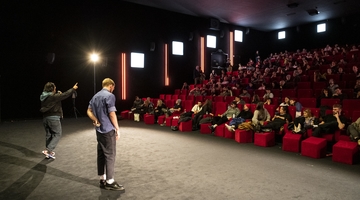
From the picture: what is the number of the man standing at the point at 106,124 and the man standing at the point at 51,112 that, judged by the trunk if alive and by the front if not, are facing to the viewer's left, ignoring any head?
0

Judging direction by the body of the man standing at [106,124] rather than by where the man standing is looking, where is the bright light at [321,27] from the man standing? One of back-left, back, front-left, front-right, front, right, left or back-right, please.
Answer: front

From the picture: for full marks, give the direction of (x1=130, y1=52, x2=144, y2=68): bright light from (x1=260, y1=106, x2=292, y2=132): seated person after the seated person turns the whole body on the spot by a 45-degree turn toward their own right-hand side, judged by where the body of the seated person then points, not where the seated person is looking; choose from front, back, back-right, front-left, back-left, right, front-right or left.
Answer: front-right

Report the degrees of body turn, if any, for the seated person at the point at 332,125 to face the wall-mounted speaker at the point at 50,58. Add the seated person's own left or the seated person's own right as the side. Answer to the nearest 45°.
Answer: approximately 45° to the seated person's own right

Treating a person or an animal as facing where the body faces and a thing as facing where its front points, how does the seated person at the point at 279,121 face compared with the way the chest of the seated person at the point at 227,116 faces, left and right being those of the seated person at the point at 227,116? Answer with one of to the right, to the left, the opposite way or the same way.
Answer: the same way

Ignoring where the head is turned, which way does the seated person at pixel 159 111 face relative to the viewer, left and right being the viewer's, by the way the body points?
facing the viewer and to the left of the viewer

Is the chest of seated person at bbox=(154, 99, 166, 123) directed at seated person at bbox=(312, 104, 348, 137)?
no

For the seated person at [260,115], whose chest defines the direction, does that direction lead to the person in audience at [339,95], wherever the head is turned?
no

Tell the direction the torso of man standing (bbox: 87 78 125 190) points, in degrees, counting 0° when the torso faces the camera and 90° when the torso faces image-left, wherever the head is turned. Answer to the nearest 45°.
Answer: approximately 225°

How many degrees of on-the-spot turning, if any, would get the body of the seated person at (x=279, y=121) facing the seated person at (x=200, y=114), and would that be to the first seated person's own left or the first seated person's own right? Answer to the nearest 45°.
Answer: approximately 90° to the first seated person's own right

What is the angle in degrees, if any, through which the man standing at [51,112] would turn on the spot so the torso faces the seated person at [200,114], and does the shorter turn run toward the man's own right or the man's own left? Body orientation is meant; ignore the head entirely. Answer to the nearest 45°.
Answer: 0° — they already face them

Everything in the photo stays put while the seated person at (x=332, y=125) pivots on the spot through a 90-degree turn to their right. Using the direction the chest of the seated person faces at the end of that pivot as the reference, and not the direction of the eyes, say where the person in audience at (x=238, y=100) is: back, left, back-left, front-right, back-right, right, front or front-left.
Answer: front

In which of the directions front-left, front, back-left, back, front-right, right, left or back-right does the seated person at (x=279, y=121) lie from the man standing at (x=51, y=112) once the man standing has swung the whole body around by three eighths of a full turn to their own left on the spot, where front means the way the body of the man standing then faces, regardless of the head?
back

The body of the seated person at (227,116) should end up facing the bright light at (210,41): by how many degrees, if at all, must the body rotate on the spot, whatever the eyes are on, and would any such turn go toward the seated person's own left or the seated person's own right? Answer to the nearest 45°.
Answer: approximately 135° to the seated person's own right

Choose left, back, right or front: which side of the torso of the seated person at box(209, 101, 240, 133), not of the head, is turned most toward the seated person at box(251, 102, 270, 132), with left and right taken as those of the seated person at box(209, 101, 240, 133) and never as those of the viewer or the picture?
left

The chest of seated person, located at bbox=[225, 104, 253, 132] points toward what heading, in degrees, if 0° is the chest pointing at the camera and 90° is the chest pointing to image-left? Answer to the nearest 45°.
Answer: approximately 45°

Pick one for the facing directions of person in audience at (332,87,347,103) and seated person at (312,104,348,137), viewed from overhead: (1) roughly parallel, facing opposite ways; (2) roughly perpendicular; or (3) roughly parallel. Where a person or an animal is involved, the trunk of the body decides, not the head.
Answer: roughly parallel

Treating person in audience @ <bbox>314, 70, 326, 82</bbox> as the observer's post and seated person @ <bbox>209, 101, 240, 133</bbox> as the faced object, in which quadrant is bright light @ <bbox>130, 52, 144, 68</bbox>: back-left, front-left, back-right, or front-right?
front-right

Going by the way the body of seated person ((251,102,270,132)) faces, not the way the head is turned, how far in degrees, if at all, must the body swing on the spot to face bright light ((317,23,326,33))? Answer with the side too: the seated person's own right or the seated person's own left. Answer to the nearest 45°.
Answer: approximately 135° to the seated person's own right

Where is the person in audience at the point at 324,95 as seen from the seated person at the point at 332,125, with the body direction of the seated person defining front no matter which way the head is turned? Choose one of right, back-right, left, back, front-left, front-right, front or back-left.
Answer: back-right

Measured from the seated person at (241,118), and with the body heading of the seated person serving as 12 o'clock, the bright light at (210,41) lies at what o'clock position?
The bright light is roughly at 4 o'clock from the seated person.
